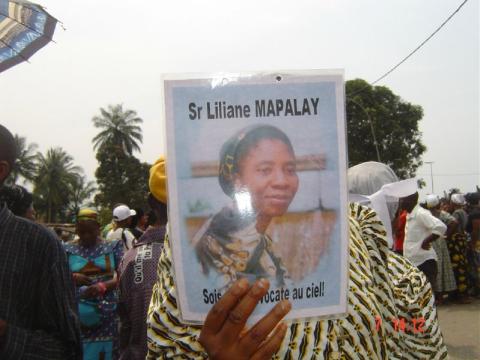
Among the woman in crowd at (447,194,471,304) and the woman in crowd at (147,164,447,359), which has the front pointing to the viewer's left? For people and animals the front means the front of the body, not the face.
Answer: the woman in crowd at (447,194,471,304)

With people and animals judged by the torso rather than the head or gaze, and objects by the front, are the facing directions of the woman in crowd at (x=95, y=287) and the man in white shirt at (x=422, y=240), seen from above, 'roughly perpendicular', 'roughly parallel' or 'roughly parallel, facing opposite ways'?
roughly perpendicular

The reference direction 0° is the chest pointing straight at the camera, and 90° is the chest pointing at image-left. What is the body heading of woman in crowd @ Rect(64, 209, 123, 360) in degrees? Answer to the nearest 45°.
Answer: approximately 0°

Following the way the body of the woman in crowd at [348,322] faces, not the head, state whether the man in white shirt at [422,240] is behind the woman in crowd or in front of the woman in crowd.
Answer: behind

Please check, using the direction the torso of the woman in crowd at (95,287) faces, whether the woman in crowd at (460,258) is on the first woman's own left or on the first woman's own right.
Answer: on the first woman's own left

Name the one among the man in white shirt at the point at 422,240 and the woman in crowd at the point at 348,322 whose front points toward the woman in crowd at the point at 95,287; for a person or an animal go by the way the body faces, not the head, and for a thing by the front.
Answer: the man in white shirt

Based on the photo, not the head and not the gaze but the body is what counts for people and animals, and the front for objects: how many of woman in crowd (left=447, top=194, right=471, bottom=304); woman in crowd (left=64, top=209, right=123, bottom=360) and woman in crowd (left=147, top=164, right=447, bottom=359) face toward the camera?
2

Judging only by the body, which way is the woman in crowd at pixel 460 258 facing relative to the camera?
to the viewer's left
